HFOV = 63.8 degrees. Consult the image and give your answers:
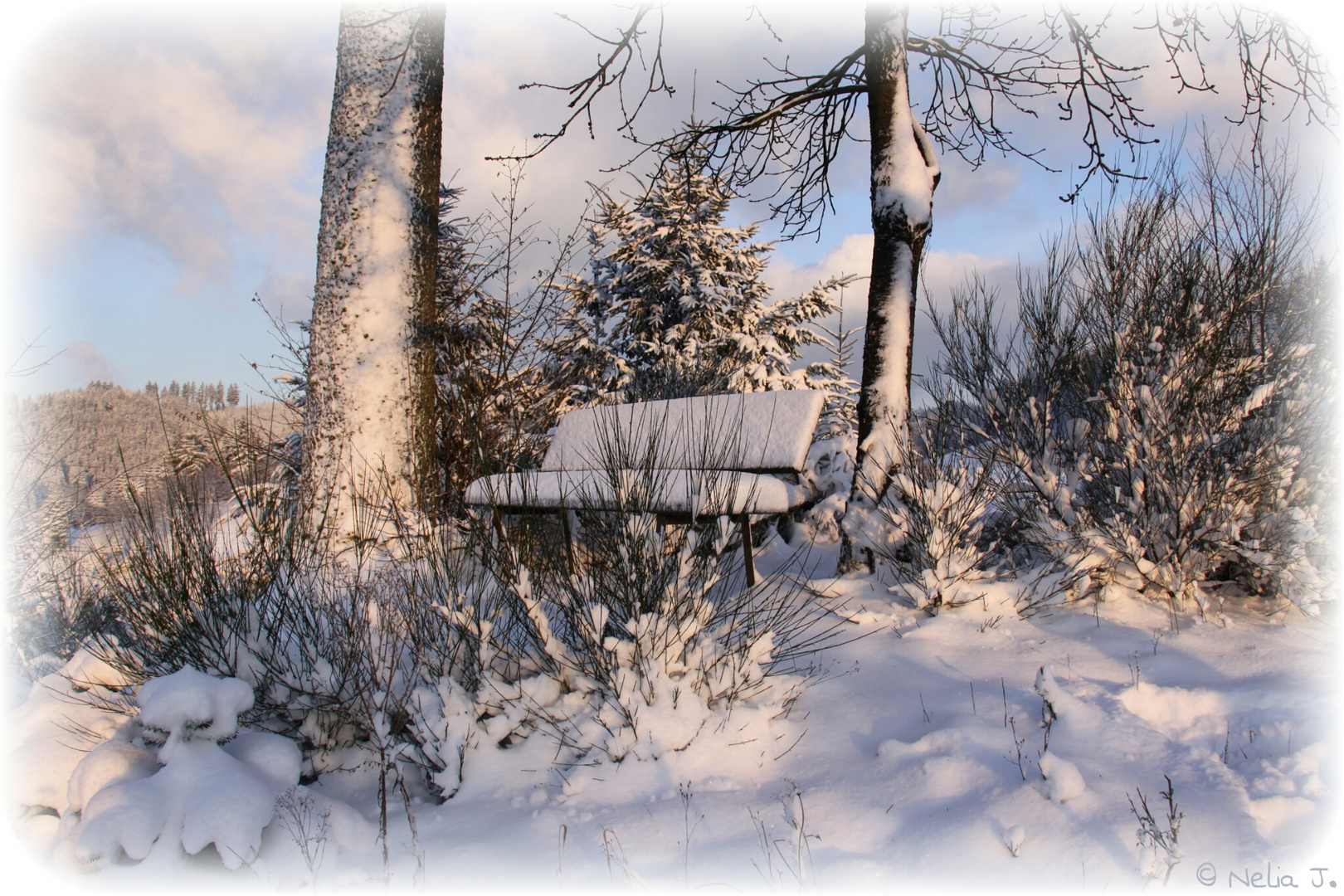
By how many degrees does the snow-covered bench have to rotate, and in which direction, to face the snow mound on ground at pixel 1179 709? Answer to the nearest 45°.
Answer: approximately 90° to its left

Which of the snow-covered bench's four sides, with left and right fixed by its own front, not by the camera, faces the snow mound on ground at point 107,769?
front

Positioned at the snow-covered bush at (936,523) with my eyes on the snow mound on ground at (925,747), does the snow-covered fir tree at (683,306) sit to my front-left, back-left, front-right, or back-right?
back-right

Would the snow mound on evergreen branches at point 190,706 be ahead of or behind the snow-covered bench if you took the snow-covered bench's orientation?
ahead

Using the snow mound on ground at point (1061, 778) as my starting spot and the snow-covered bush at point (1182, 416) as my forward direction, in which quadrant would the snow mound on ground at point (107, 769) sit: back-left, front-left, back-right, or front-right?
back-left

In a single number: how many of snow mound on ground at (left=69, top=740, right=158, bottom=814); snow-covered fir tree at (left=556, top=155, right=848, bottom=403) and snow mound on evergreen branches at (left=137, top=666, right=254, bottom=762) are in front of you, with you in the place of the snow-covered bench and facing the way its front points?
2

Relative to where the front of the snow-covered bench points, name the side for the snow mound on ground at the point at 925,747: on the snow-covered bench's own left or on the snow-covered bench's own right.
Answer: on the snow-covered bench's own left

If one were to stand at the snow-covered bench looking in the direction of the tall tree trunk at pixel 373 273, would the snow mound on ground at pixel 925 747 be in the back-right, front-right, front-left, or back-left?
back-left

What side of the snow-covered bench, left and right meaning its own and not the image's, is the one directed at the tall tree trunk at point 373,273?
right

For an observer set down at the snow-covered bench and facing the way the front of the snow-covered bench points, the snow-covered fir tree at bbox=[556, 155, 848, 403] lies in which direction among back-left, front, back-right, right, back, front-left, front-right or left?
back-right
